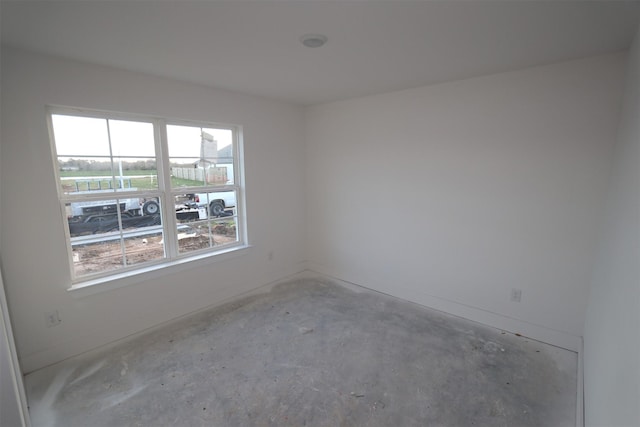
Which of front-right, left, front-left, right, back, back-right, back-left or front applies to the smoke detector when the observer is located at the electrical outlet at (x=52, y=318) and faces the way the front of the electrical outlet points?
front-left
